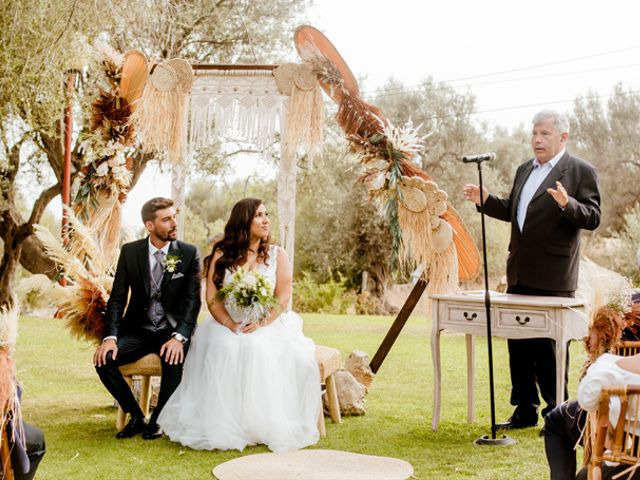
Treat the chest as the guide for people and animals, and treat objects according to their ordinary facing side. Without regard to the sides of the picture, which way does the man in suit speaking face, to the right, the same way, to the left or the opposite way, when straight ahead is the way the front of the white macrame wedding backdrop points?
to the right

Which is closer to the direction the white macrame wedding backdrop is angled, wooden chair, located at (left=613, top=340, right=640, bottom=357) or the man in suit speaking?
the wooden chair

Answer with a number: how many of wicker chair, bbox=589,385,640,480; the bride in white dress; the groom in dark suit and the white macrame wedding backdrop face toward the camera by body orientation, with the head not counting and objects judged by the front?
3

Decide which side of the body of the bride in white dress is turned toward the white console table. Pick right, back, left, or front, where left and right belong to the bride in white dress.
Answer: left

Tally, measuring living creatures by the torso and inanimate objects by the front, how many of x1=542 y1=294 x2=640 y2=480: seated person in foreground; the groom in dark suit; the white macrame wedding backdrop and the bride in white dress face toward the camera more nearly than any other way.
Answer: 3

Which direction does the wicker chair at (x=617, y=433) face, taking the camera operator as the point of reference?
facing away from the viewer and to the left of the viewer

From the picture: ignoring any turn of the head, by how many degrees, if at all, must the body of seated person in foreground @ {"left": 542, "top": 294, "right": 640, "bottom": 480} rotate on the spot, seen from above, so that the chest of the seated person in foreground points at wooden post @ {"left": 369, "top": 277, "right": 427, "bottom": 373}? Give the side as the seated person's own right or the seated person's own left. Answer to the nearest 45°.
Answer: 0° — they already face it

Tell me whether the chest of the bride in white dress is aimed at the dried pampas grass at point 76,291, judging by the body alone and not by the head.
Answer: no

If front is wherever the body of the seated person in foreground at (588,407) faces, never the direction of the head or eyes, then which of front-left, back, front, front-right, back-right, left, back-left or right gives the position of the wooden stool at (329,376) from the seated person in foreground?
front

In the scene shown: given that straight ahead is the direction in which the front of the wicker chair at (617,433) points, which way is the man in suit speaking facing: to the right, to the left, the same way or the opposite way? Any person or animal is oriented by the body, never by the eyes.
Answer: to the left

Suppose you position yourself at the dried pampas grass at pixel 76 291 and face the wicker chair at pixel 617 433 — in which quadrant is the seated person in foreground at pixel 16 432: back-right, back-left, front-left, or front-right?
front-right

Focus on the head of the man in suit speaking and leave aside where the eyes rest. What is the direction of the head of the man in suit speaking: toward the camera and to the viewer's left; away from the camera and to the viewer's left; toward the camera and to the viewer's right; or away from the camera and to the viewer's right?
toward the camera and to the viewer's left

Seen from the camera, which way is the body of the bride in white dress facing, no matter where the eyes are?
toward the camera

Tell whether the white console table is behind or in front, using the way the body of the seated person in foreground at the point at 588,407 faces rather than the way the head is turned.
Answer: in front

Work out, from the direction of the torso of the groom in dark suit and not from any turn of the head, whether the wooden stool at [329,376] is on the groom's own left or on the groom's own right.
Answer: on the groom's own left

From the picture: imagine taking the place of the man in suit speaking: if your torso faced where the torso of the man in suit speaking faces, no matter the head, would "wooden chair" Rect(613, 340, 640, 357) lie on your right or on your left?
on your left
